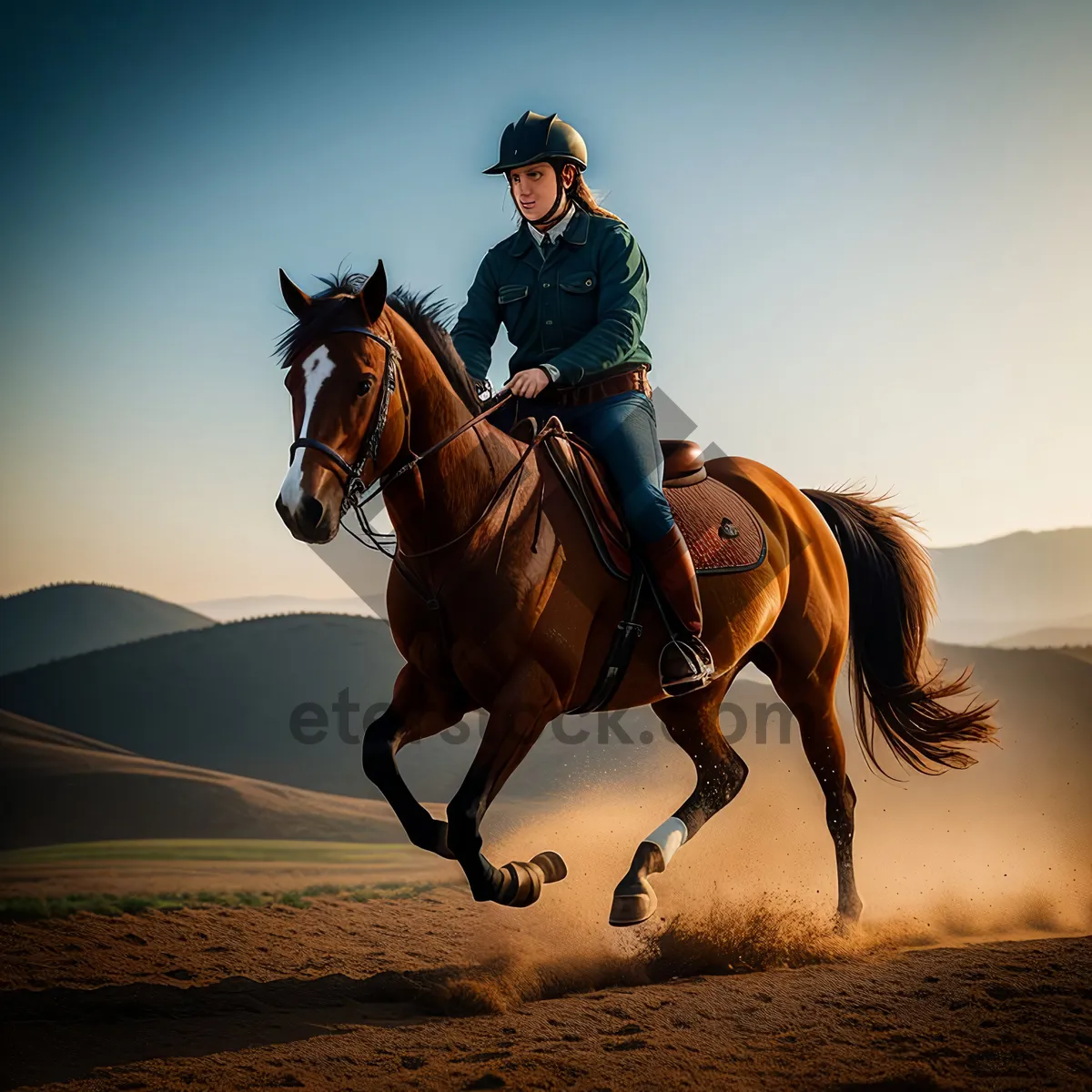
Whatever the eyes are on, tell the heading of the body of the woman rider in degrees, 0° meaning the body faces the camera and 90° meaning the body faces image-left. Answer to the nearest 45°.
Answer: approximately 45°

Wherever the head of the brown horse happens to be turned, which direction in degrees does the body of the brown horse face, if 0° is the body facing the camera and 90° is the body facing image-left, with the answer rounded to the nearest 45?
approximately 45°
